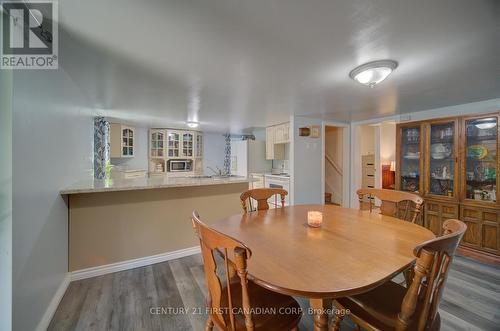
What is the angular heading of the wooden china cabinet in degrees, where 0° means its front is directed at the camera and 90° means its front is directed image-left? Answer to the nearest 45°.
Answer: approximately 45°

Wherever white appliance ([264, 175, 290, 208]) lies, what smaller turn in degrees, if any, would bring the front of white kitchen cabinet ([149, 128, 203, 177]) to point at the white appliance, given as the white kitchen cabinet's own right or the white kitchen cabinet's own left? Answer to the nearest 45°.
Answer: approximately 45° to the white kitchen cabinet's own left

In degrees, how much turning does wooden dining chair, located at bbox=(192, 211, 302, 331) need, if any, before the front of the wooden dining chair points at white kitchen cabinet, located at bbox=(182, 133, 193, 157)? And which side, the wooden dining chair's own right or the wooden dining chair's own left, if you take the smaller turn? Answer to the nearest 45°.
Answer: approximately 45° to the wooden dining chair's own left

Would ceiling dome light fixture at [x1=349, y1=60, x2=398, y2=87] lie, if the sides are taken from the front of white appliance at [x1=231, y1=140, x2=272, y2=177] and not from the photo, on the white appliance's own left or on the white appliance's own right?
on the white appliance's own left

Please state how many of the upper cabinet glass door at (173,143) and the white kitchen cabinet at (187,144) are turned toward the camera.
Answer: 2

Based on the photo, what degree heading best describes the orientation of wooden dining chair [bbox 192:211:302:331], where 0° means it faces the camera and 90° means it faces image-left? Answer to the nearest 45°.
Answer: approximately 225°

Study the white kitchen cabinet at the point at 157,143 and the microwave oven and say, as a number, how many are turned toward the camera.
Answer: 2

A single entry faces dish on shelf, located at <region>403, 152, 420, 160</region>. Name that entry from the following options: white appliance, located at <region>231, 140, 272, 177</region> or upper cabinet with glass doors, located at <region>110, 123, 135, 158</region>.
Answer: the upper cabinet with glass doors

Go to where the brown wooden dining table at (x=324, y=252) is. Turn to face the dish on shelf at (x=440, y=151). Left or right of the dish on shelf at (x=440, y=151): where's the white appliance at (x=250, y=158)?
left
